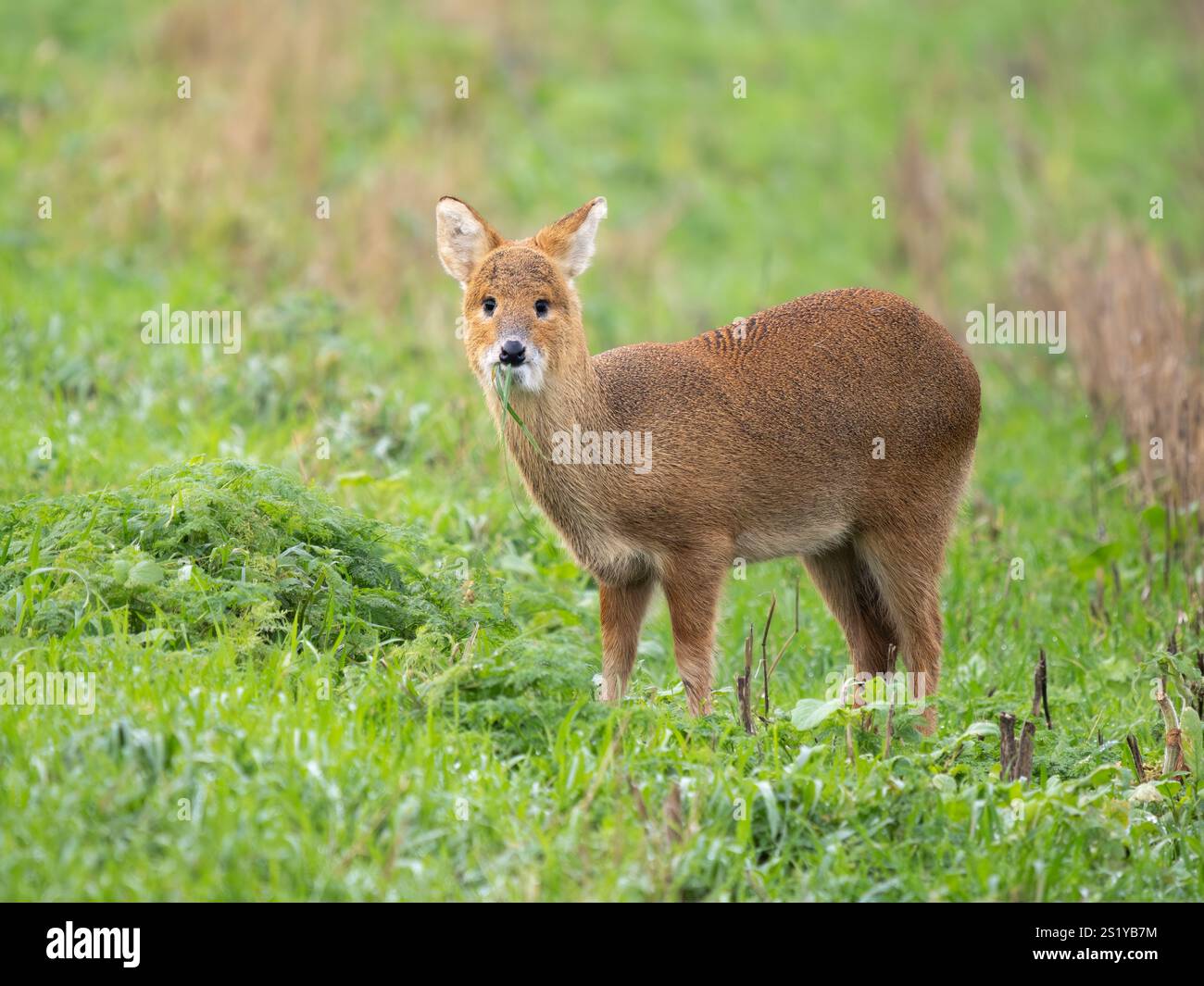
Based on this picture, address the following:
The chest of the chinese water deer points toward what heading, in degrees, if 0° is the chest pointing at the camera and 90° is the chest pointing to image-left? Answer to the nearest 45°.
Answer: approximately 90°
